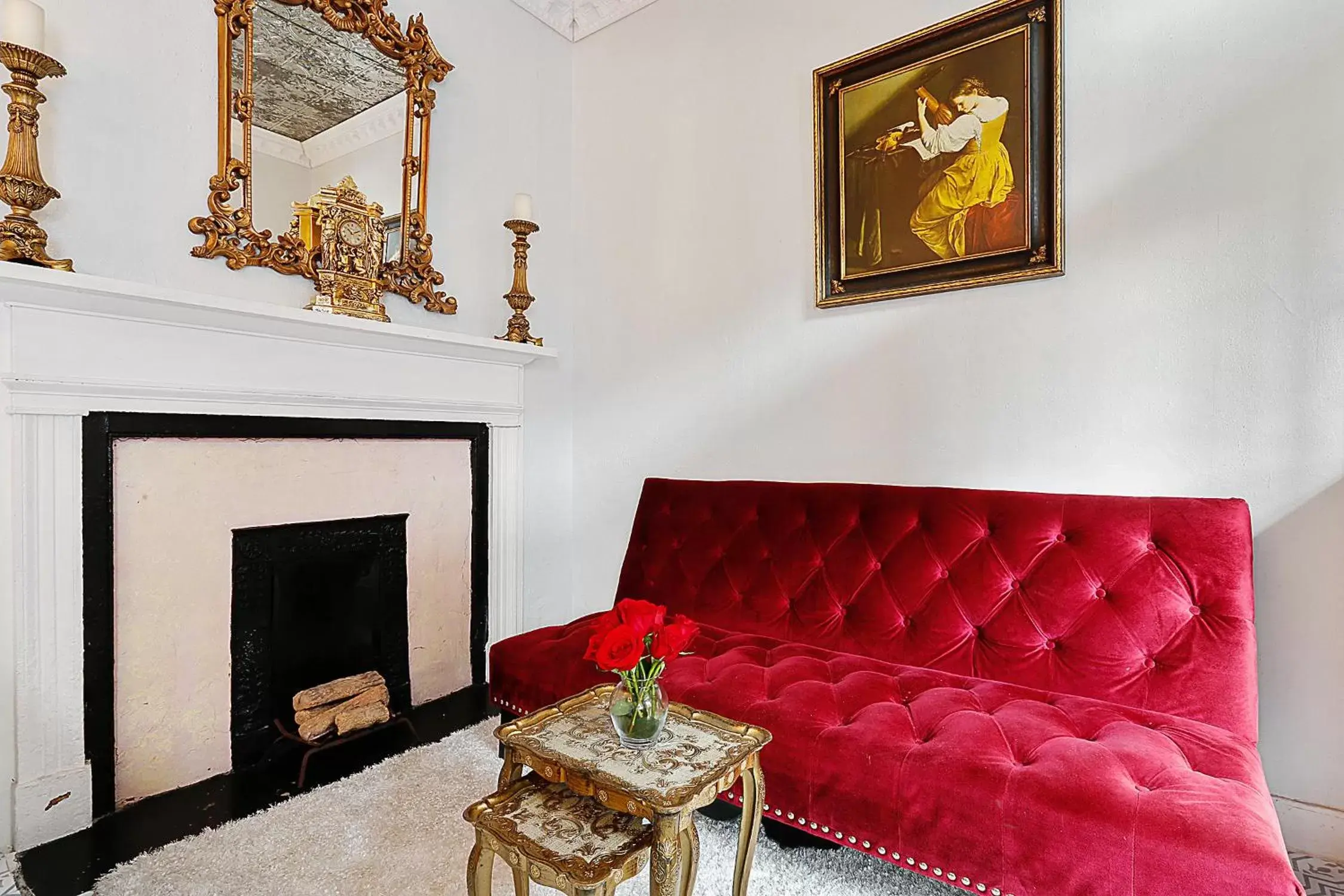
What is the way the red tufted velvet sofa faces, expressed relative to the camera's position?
facing the viewer and to the left of the viewer

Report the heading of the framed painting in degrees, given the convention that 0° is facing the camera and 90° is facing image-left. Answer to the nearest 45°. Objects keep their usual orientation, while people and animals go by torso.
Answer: approximately 45°

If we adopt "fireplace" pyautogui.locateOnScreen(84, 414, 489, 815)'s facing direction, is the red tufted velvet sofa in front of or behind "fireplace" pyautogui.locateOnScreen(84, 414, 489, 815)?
in front

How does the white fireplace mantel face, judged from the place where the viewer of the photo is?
facing the viewer and to the right of the viewer

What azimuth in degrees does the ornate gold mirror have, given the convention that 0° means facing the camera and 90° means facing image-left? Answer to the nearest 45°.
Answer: approximately 315°

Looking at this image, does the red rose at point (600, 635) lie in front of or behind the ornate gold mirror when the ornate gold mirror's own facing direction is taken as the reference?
in front

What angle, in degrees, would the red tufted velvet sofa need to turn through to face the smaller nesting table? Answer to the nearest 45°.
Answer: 0° — it already faces it

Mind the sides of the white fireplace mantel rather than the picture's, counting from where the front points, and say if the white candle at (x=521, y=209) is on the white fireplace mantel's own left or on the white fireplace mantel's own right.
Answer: on the white fireplace mantel's own left

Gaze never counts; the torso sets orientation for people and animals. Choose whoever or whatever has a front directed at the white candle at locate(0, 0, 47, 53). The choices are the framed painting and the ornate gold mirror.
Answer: the framed painting

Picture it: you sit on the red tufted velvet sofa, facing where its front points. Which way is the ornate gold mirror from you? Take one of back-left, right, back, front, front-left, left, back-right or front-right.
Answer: front-right

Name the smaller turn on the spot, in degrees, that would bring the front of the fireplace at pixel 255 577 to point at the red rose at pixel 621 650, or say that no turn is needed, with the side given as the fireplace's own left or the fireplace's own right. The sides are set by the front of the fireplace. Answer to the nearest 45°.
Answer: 0° — it already faces it
